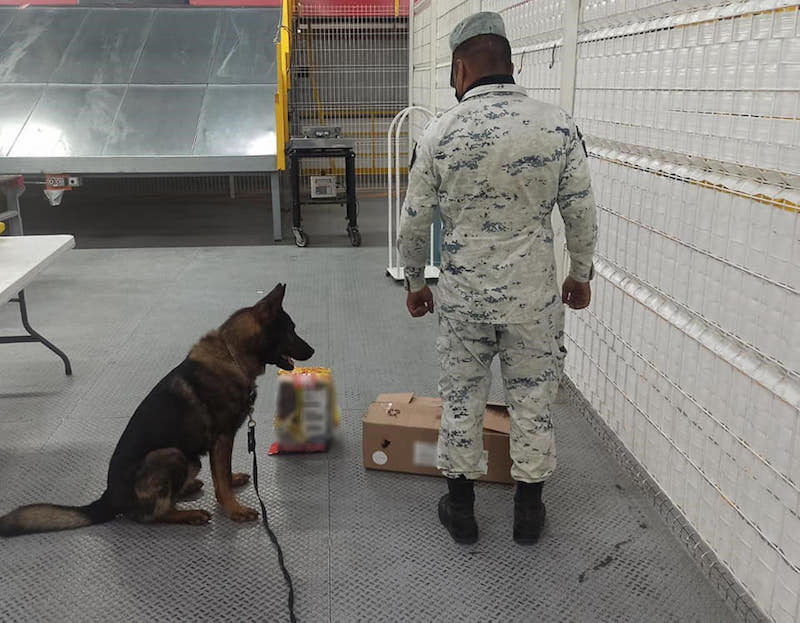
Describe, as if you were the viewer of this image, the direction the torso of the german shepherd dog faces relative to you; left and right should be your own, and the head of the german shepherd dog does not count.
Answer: facing to the right of the viewer

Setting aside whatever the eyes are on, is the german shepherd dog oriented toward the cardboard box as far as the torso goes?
yes

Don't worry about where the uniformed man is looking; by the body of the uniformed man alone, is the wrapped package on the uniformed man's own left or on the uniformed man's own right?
on the uniformed man's own left

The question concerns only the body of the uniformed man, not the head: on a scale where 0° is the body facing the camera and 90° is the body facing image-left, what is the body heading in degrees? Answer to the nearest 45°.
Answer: approximately 180°

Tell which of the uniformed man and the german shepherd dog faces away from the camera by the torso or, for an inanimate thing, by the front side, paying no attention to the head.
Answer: the uniformed man

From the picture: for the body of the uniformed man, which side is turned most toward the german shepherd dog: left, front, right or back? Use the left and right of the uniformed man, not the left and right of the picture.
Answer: left

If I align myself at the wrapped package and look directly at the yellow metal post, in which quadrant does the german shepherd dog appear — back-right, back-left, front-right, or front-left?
back-left

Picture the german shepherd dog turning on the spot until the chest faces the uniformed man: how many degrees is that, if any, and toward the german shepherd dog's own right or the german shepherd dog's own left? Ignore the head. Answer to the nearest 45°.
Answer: approximately 45° to the german shepherd dog's own right

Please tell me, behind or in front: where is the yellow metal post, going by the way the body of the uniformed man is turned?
in front

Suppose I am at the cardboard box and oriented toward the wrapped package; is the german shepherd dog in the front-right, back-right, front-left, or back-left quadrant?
front-left

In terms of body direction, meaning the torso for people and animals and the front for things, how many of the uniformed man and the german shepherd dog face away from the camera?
1
